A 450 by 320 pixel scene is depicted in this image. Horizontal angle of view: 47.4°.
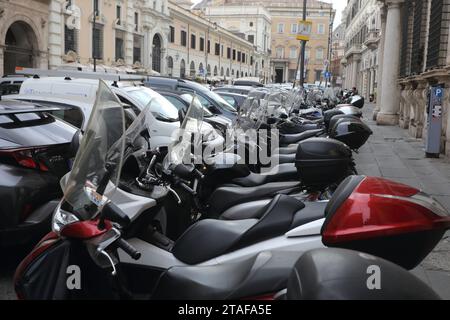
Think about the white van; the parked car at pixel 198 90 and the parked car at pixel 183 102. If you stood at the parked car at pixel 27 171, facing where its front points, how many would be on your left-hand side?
0

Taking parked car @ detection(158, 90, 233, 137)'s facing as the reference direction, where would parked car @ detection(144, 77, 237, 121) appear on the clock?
parked car @ detection(144, 77, 237, 121) is roughly at 8 o'clock from parked car @ detection(158, 90, 233, 137).

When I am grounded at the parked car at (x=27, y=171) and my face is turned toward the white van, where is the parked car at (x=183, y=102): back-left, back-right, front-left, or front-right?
front-right

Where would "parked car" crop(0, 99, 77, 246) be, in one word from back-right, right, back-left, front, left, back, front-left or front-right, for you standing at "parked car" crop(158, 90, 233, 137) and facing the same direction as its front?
front-right

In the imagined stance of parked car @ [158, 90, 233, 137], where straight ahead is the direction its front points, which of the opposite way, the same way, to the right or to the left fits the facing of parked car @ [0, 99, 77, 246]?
the opposite way

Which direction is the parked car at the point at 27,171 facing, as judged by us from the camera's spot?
facing away from the viewer and to the left of the viewer

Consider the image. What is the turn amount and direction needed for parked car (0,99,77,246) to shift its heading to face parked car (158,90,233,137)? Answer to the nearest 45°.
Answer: approximately 90° to its right

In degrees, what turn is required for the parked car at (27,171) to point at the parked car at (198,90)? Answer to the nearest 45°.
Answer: approximately 90° to its right

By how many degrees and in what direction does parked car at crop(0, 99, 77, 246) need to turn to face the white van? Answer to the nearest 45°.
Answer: approximately 45° to its right

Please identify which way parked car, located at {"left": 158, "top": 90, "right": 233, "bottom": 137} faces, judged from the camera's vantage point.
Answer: facing the viewer and to the right of the viewer
